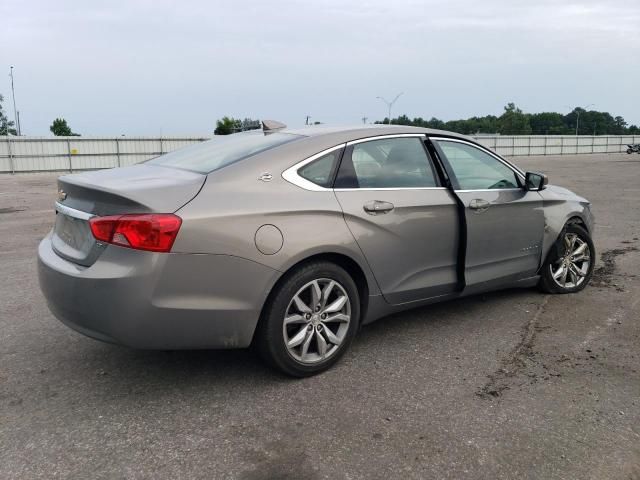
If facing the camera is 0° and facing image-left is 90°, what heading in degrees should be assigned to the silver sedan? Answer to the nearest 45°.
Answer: approximately 225°

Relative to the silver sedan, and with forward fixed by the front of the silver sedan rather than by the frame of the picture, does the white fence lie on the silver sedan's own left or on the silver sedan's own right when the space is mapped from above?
on the silver sedan's own left
